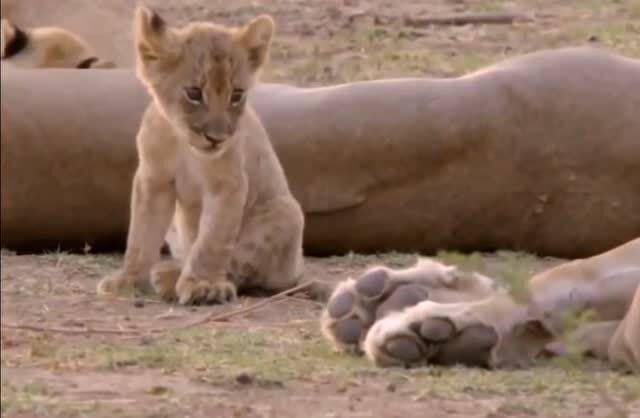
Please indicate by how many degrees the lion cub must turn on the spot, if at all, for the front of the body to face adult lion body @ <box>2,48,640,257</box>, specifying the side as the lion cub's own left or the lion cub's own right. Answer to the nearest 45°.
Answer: approximately 180°

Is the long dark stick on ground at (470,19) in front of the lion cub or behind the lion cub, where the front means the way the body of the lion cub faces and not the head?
behind

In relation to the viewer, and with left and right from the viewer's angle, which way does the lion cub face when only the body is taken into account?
facing the viewer and to the left of the viewer

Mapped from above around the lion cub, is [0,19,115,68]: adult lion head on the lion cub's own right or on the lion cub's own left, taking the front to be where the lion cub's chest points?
on the lion cub's own right
